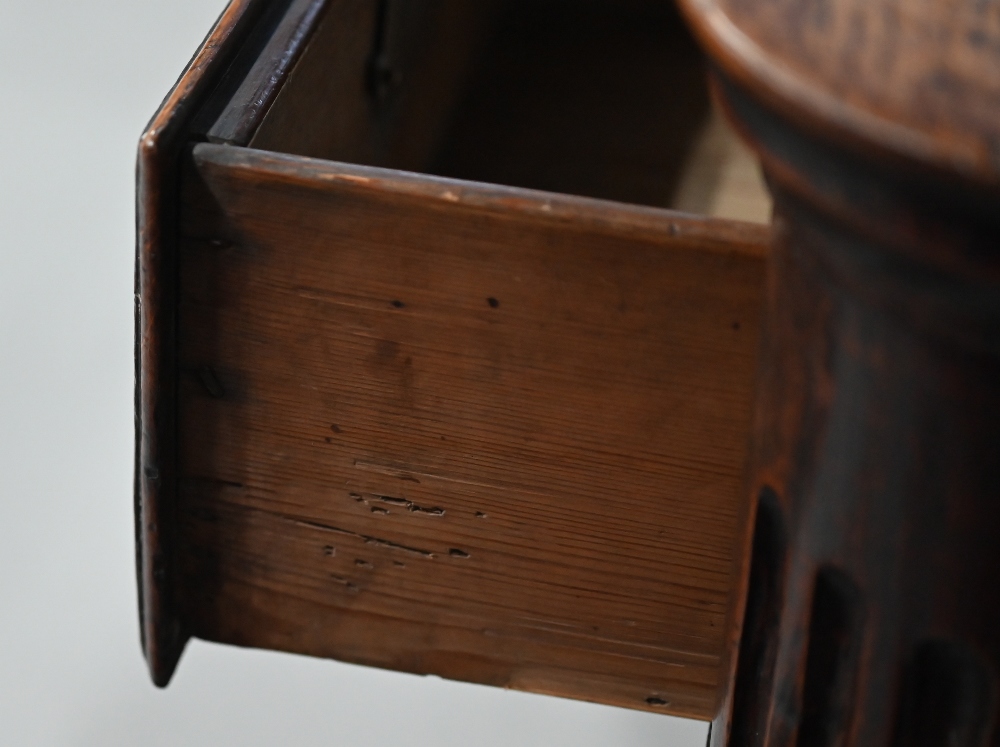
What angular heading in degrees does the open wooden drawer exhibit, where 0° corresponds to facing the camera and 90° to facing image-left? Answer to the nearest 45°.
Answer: approximately 90°
